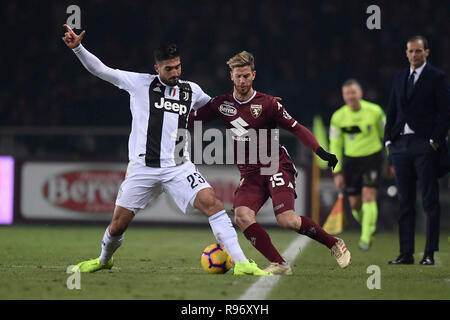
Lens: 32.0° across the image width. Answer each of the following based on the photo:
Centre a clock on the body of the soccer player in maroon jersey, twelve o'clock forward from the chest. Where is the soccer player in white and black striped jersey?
The soccer player in white and black striped jersey is roughly at 2 o'clock from the soccer player in maroon jersey.

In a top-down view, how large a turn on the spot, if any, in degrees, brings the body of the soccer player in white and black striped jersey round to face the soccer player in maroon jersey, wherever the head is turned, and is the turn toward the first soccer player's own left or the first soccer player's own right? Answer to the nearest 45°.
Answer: approximately 45° to the first soccer player's own left

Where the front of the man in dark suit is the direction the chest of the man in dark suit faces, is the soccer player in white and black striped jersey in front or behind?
in front

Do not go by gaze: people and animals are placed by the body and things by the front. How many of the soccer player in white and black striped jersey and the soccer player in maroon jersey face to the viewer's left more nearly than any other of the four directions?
0

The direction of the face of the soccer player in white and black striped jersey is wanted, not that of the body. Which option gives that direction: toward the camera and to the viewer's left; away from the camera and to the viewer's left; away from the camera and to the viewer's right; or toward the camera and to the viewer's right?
toward the camera and to the viewer's right

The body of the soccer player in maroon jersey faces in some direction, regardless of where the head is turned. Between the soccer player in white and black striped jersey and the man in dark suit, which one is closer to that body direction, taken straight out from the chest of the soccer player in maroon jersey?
the soccer player in white and black striped jersey

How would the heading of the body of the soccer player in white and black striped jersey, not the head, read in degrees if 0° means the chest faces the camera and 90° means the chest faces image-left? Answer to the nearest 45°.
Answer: approximately 315°

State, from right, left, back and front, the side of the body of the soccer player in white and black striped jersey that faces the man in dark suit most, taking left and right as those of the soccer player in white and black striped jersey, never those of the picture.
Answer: left
